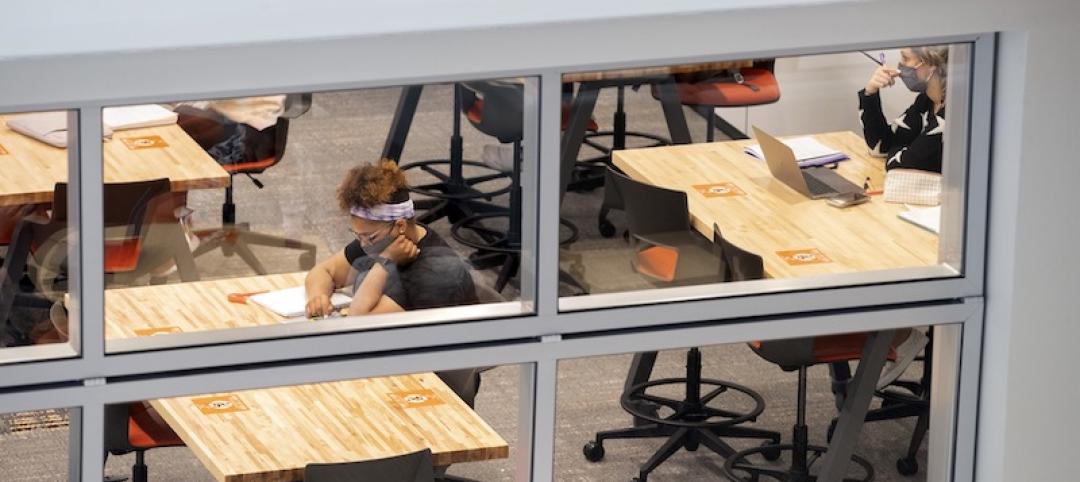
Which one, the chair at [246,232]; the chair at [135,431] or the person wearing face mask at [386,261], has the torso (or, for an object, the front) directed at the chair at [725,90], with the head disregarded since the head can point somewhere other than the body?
the chair at [135,431]

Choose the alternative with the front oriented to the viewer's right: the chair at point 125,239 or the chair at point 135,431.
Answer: the chair at point 135,431

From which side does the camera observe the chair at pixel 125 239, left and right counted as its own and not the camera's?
back

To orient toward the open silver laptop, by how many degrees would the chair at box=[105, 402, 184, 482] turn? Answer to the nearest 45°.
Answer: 0° — it already faces it

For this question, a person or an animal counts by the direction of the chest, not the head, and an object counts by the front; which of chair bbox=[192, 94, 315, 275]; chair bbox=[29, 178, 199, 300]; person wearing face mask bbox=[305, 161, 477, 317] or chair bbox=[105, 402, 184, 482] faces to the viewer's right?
chair bbox=[105, 402, 184, 482]

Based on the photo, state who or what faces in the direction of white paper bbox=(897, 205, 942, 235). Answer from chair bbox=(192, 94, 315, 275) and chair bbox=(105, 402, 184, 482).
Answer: chair bbox=(105, 402, 184, 482)

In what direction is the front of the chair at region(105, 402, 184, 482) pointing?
to the viewer's right

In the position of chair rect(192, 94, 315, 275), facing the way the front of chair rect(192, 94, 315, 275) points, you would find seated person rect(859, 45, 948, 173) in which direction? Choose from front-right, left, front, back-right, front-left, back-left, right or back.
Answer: back
